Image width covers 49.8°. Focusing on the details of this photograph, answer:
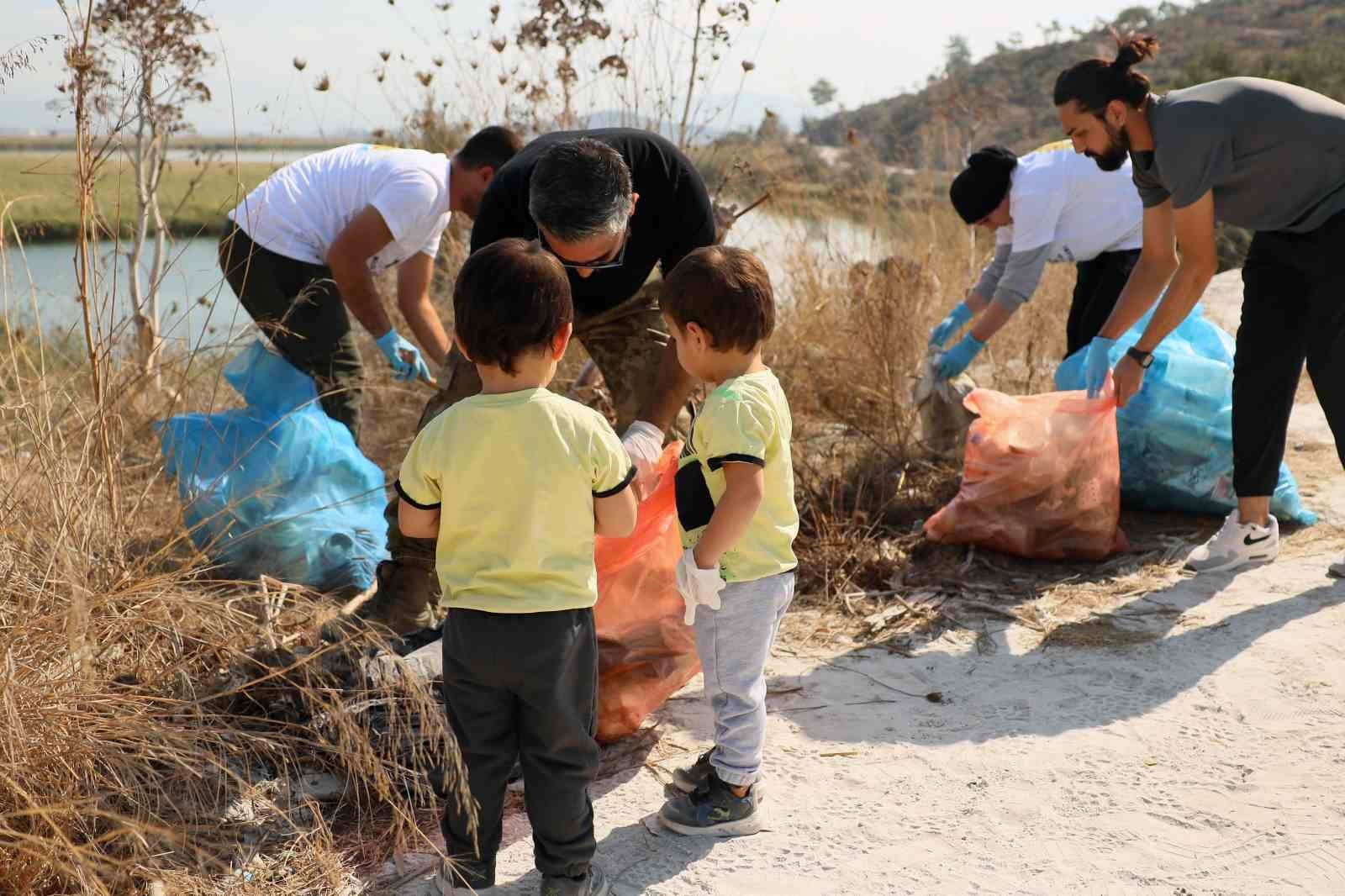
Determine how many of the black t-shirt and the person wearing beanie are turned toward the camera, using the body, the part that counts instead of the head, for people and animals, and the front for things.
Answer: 1

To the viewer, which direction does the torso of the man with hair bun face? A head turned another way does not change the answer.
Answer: to the viewer's left

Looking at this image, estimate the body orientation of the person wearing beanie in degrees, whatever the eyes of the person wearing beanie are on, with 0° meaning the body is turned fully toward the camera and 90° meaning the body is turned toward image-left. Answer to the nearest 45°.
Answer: approximately 90°

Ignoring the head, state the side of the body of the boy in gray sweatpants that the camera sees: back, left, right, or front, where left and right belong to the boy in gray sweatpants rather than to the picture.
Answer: left

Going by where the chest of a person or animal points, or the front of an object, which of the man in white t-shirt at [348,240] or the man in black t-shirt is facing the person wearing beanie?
the man in white t-shirt

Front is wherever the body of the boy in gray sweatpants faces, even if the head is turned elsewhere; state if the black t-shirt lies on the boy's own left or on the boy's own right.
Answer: on the boy's own right

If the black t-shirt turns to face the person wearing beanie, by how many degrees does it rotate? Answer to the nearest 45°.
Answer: approximately 135° to its left

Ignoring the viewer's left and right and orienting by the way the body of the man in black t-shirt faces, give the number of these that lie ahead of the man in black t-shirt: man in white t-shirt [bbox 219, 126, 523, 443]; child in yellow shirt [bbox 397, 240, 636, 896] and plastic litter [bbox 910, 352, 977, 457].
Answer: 1

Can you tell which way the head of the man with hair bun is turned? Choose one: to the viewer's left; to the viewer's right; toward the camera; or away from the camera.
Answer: to the viewer's left

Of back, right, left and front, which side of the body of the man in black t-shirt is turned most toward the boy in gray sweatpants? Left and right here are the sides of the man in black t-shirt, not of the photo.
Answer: front

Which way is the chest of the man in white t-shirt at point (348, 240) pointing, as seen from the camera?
to the viewer's right

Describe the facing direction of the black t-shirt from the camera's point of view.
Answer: facing the viewer
